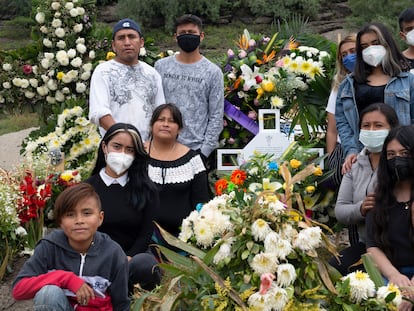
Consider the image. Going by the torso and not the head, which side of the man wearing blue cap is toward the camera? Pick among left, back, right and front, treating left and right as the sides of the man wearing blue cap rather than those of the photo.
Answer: front

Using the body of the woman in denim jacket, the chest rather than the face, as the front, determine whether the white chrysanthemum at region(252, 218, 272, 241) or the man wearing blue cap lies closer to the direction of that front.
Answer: the white chrysanthemum

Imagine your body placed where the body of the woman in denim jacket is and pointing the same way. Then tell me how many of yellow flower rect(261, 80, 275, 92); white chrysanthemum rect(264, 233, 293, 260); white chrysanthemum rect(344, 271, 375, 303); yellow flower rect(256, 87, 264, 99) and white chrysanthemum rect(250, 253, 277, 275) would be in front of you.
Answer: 3

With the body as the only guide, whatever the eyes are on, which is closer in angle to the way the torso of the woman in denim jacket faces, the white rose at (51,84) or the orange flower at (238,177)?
the orange flower

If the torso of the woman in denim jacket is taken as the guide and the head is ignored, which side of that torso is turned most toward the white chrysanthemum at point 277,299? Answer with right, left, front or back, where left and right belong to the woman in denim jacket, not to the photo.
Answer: front

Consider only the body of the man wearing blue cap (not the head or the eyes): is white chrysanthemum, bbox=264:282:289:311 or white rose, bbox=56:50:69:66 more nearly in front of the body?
the white chrysanthemum

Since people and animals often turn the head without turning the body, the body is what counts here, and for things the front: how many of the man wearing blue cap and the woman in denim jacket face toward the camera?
2

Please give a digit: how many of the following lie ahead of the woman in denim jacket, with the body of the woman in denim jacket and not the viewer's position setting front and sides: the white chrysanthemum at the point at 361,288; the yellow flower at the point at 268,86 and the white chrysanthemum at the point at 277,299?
2

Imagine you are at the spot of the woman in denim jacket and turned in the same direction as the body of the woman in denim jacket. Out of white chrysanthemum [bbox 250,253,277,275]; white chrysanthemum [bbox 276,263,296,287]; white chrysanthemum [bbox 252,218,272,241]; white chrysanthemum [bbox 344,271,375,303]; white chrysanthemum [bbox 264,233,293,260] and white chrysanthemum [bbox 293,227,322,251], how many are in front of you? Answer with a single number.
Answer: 6

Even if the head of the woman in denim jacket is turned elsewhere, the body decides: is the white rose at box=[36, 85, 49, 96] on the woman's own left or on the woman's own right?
on the woman's own right

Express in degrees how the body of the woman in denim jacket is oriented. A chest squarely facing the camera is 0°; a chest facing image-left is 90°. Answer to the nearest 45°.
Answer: approximately 0°

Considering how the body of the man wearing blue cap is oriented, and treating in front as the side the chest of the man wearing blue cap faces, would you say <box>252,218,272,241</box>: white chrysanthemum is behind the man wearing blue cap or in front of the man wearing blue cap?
in front
